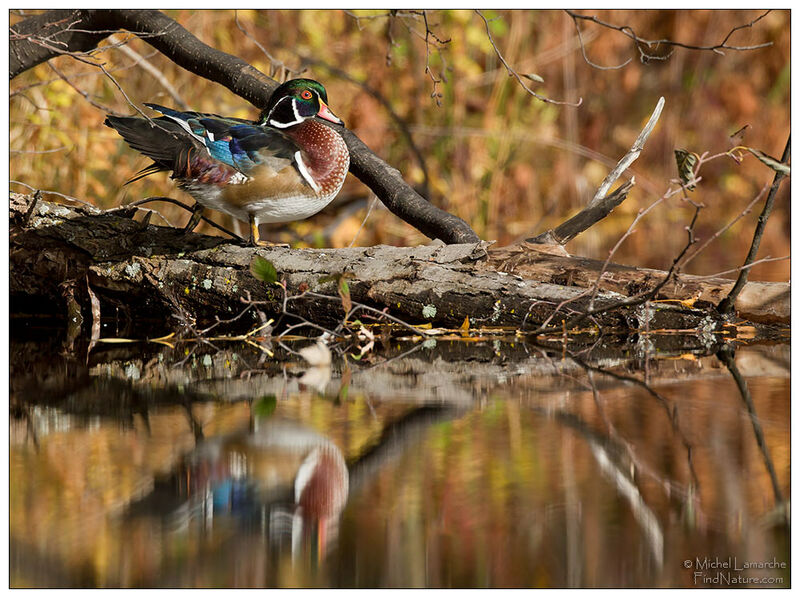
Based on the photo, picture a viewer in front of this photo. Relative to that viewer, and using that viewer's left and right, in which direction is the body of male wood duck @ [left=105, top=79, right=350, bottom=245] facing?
facing to the right of the viewer

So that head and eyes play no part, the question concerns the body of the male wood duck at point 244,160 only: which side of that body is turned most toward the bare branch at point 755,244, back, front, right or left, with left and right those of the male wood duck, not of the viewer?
front

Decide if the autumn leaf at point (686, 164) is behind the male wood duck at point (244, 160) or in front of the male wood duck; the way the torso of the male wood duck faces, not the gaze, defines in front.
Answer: in front
